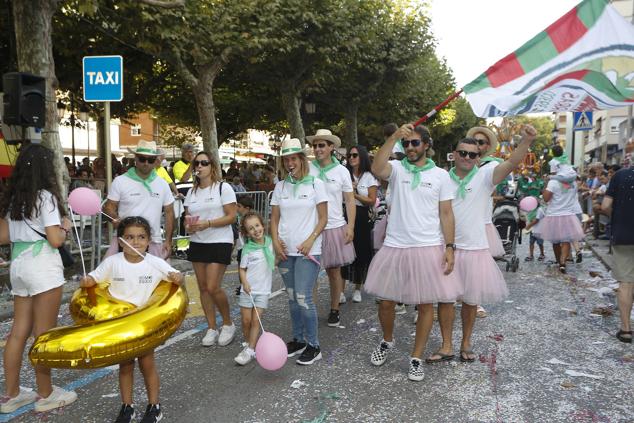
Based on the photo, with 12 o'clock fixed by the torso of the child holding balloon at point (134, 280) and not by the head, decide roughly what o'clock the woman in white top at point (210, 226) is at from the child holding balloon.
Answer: The woman in white top is roughly at 7 o'clock from the child holding balloon.

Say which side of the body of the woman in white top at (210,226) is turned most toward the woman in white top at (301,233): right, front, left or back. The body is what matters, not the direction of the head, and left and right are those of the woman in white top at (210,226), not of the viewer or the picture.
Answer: left

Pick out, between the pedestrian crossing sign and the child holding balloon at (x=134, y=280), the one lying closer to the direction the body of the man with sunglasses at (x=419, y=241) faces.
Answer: the child holding balloon

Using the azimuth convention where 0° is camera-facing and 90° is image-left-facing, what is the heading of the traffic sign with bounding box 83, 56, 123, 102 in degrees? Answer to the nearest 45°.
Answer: approximately 0°

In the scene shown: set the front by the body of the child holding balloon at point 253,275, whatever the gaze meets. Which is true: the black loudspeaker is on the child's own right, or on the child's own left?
on the child's own right

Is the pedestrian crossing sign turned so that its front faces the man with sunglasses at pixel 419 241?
yes

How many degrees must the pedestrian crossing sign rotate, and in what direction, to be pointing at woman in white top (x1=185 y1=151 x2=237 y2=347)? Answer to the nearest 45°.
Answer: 0° — it already faces them

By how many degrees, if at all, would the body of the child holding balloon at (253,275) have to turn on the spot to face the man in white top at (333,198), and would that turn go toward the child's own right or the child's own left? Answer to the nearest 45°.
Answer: approximately 135° to the child's own left
